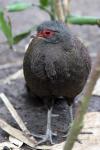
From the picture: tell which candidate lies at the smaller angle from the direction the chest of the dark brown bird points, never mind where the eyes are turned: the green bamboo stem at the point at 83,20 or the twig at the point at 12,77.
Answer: the twig

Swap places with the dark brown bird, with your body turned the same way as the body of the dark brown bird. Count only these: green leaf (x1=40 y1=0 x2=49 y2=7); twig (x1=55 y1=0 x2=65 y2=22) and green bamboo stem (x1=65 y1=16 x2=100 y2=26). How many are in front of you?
0

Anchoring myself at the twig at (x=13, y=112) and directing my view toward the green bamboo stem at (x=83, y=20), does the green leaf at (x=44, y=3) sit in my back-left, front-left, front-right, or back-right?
front-left

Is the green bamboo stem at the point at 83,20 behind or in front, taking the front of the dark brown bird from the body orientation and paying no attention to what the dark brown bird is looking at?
behind

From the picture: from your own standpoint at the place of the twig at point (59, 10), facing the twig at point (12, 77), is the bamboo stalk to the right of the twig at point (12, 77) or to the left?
left

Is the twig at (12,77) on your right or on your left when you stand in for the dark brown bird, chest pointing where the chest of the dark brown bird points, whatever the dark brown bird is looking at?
on your right

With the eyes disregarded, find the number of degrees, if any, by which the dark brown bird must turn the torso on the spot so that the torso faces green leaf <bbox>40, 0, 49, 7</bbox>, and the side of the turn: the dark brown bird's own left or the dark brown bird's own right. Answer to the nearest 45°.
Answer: approximately 135° to the dark brown bird's own right

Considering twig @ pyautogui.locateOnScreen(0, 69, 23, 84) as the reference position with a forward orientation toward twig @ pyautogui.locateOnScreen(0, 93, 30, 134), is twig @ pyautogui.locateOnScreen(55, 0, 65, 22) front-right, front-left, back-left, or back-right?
back-left

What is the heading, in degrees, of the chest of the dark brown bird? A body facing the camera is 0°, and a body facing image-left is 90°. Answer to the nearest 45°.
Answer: approximately 45°
